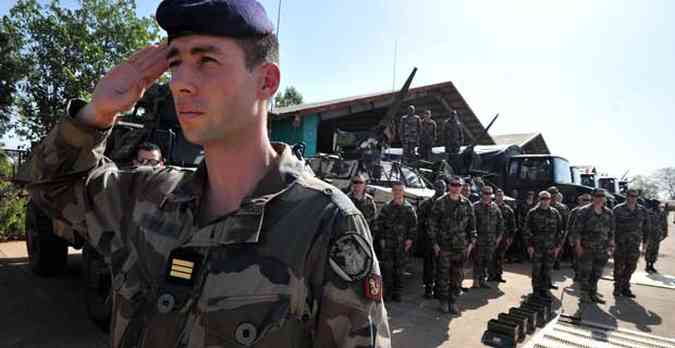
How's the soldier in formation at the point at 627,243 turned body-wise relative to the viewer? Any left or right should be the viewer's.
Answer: facing the viewer

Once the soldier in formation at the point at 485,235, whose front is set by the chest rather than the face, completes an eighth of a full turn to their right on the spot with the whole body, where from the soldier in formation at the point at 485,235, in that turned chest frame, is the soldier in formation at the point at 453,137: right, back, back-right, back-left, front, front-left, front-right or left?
back-right

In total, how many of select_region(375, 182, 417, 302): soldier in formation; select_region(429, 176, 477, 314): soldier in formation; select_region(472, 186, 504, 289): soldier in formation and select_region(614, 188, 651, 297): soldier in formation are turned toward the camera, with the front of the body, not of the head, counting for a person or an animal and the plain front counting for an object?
4

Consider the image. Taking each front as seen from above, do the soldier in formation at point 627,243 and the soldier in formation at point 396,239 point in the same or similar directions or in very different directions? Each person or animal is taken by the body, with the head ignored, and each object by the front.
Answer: same or similar directions

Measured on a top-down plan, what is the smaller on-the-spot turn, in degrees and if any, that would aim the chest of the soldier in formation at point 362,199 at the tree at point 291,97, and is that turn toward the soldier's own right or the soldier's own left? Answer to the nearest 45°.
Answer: approximately 135° to the soldier's own right

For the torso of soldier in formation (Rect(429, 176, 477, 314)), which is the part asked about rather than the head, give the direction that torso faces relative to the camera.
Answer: toward the camera

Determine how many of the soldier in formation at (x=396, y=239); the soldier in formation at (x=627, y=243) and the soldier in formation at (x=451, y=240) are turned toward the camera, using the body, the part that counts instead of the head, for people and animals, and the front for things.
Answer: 3

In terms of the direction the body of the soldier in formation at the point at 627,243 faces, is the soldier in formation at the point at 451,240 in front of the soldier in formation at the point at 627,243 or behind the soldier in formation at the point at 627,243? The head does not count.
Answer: in front

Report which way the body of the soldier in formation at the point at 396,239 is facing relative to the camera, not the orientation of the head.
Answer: toward the camera

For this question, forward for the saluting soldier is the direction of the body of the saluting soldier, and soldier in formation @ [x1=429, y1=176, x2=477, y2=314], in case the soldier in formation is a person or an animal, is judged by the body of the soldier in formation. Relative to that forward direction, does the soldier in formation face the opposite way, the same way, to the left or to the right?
the same way

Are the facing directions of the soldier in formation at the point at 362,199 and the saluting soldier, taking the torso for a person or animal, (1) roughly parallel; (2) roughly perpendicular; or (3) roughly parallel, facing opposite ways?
roughly parallel

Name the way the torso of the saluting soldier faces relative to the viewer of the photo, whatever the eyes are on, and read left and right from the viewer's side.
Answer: facing the viewer and to the left of the viewer

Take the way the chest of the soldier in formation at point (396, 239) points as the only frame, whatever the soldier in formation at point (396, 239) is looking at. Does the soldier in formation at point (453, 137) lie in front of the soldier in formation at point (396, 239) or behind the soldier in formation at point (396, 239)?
behind

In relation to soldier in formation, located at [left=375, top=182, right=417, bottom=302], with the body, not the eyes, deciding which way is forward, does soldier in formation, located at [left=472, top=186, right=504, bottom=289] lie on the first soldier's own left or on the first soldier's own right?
on the first soldier's own left

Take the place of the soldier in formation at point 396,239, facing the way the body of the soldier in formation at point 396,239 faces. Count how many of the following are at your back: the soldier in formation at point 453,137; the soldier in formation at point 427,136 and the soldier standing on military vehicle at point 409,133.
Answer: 3

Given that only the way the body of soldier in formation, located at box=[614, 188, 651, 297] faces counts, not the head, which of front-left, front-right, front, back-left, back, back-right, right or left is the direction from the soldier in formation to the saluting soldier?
front

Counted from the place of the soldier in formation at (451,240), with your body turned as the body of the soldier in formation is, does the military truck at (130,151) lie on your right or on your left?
on your right

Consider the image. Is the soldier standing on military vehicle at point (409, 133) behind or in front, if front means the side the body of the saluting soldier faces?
behind
